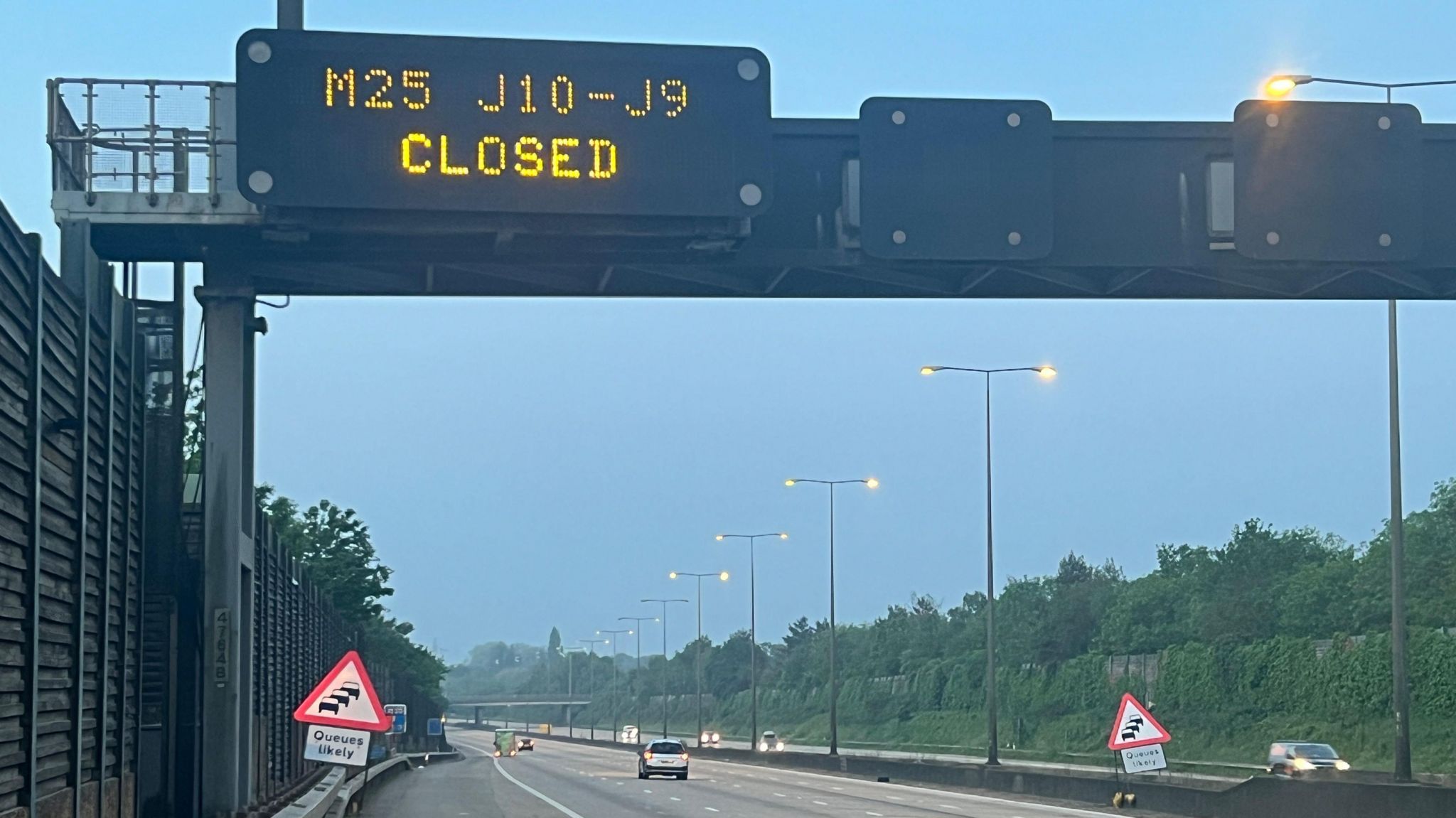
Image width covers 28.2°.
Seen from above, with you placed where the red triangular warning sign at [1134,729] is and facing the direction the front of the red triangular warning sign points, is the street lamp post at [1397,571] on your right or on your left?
on your left

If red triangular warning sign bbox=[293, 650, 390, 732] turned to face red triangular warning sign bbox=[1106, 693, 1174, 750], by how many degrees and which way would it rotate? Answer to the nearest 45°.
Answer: approximately 135° to its left

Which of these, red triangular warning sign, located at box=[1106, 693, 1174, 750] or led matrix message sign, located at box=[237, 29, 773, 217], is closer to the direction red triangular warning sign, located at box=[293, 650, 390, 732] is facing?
the led matrix message sign

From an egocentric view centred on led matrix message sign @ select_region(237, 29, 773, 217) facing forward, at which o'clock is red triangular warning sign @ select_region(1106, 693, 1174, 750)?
The red triangular warning sign is roughly at 7 o'clock from the led matrix message sign.

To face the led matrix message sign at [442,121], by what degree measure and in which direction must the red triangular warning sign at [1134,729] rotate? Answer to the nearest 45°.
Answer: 0° — it already faces it

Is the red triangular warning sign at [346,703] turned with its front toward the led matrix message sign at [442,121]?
yes

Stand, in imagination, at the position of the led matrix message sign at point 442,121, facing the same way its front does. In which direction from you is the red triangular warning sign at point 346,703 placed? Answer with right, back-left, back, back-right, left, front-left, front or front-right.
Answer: back
